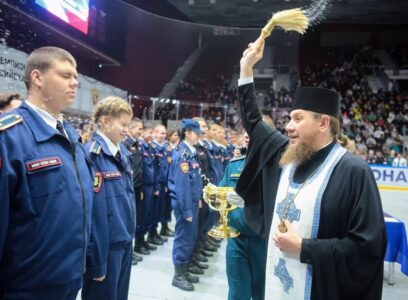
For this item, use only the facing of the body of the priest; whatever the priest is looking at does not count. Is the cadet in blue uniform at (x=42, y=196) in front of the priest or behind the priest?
in front

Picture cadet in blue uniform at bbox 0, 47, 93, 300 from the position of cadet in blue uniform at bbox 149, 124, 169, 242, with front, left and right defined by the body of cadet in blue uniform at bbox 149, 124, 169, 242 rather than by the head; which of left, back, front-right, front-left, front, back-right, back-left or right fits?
front-right

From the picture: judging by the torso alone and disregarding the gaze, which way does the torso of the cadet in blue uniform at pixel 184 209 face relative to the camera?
to the viewer's right

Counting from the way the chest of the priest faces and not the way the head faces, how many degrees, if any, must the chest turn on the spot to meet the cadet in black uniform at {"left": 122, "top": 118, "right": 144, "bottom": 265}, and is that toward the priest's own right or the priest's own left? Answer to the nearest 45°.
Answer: approximately 90° to the priest's own right

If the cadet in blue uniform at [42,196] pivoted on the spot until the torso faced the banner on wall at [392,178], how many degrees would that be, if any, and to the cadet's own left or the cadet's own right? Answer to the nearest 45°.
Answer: approximately 90° to the cadet's own left

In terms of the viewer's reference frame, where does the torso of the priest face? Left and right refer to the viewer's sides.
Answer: facing the viewer and to the left of the viewer

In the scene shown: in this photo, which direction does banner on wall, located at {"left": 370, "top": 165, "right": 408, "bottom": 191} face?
toward the camera

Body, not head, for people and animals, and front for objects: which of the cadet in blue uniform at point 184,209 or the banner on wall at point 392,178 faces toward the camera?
the banner on wall

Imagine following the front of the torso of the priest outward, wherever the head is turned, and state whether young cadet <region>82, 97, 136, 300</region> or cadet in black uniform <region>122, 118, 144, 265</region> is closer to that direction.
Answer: the young cadet

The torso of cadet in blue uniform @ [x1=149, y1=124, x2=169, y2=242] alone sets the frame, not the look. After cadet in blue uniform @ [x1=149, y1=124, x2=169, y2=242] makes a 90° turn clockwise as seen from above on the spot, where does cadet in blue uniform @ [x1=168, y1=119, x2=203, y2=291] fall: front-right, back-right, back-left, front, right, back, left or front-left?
front-left

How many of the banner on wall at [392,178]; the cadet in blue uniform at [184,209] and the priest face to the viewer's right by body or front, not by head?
1

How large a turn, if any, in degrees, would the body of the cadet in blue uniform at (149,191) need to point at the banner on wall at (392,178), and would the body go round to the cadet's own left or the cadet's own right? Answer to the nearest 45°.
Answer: approximately 90° to the cadet's own left

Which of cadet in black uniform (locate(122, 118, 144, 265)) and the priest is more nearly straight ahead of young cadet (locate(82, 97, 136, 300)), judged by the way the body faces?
the priest

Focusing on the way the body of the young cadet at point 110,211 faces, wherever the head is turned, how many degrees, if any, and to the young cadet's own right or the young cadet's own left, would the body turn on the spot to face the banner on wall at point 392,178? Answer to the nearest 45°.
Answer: approximately 90° to the young cadet's own left

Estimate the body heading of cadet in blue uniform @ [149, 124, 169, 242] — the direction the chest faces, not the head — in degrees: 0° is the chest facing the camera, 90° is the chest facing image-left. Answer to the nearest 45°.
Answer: approximately 315°

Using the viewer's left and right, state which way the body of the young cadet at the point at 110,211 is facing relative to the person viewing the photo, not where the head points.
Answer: facing the viewer and to the right of the viewer

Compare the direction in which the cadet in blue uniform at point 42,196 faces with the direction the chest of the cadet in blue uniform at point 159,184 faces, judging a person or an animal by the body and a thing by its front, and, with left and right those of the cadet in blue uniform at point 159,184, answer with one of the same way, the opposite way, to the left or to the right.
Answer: the same way

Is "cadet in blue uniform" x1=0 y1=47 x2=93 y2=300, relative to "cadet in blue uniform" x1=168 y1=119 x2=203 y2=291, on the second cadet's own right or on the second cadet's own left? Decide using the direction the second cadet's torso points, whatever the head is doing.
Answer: on the second cadet's own right

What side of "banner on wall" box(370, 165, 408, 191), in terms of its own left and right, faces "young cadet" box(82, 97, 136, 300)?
front

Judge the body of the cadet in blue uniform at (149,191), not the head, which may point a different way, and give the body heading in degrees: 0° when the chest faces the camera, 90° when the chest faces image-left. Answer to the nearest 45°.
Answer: approximately 315°

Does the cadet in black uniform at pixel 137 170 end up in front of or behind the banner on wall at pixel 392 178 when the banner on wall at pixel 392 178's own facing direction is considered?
in front

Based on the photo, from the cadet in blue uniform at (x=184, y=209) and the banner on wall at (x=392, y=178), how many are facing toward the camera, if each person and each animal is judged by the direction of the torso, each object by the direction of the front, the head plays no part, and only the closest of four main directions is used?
1
